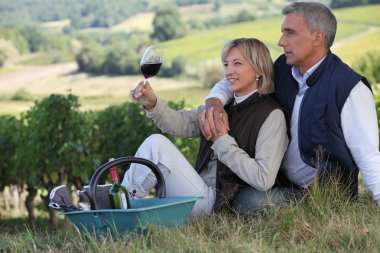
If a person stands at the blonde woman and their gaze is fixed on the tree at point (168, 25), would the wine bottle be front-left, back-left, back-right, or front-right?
back-left

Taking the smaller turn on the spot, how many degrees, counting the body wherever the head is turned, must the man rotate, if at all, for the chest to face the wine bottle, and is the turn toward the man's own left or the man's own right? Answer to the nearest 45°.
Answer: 0° — they already face it

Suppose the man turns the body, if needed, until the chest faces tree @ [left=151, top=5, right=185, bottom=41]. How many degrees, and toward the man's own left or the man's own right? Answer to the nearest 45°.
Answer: approximately 135° to the man's own right

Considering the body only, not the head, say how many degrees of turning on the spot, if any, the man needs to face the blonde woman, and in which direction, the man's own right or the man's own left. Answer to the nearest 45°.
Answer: approximately 45° to the man's own right

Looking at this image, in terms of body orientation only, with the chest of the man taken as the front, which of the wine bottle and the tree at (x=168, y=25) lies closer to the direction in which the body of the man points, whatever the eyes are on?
the wine bottle

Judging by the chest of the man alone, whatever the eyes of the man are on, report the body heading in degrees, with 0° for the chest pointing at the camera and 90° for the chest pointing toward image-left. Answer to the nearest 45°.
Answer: approximately 45°
